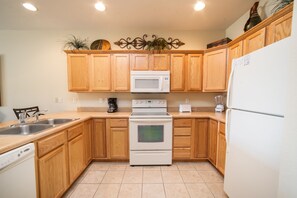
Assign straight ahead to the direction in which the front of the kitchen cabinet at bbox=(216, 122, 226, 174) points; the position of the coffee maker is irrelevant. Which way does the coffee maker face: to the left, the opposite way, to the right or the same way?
to the left

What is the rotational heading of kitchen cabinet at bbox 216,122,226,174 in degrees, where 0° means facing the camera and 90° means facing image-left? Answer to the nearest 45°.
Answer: approximately 45°

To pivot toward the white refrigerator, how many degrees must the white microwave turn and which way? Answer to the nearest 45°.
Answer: approximately 45° to its left

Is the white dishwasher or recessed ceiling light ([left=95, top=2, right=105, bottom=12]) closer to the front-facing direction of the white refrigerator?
the white dishwasher

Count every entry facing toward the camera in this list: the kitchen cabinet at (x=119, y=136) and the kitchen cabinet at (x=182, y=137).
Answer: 2

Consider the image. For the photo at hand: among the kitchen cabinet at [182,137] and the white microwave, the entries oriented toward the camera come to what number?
2

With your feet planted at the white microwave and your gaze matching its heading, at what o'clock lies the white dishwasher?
The white dishwasher is roughly at 1 o'clock from the white microwave.

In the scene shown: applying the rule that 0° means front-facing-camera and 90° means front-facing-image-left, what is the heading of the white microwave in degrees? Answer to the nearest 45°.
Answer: approximately 0°

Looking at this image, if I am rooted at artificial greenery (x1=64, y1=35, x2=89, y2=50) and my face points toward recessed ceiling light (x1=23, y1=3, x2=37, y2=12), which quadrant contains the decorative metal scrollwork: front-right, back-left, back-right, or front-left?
back-left
